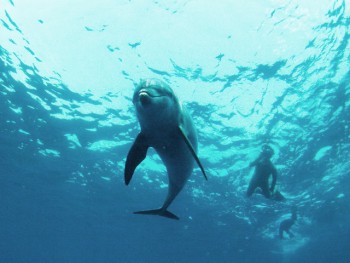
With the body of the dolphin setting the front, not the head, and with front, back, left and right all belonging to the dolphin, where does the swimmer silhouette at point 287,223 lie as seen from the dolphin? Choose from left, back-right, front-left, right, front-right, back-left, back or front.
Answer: back

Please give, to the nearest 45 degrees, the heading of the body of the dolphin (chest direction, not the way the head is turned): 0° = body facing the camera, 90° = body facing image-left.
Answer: approximately 45°

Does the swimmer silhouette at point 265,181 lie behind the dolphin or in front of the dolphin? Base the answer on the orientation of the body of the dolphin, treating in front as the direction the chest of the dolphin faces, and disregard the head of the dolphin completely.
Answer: behind
